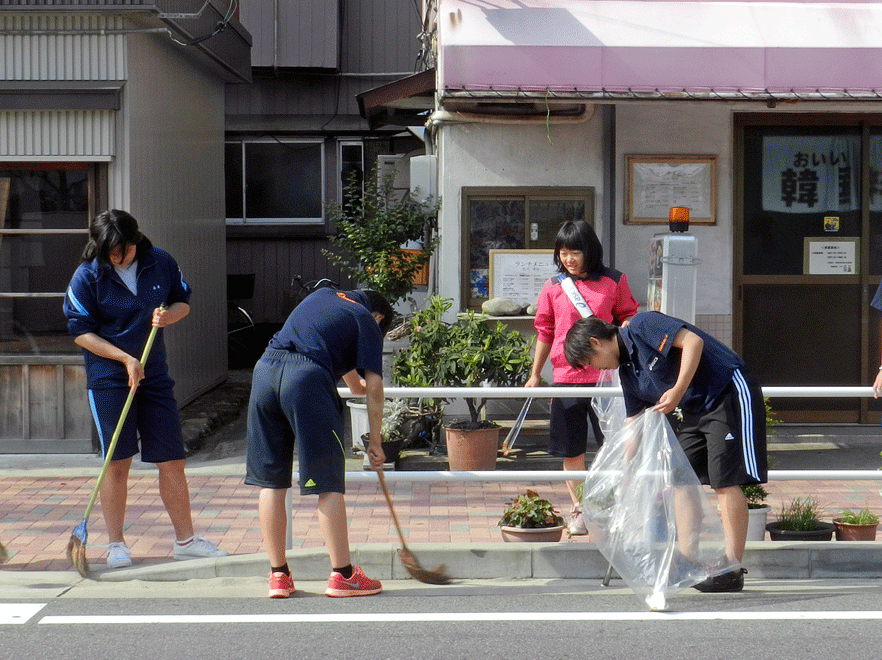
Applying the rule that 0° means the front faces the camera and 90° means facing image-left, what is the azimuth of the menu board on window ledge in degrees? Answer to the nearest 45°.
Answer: approximately 0°

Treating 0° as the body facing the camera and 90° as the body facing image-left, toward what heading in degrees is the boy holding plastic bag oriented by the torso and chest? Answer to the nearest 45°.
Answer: approximately 45°

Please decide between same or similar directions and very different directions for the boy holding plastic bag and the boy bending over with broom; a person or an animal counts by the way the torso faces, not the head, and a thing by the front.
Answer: very different directions

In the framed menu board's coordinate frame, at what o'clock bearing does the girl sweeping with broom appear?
The girl sweeping with broom is roughly at 1 o'clock from the framed menu board.

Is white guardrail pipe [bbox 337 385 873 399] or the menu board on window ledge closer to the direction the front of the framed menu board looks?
the white guardrail pipe

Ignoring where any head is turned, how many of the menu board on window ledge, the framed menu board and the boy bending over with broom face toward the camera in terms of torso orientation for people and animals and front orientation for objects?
2

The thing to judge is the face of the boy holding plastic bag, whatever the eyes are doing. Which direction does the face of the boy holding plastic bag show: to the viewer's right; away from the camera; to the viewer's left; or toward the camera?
to the viewer's left

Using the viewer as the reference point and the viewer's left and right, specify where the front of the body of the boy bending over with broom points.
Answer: facing away from the viewer and to the right of the viewer

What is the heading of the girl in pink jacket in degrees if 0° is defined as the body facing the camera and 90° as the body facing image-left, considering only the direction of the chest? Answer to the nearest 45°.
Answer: approximately 45°

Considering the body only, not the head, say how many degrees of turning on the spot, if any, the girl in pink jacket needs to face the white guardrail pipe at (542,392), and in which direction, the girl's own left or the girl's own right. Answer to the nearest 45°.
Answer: approximately 45° to the girl's own left
